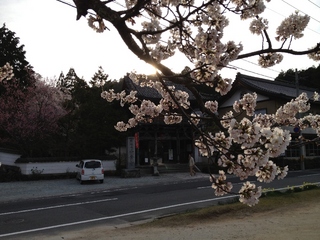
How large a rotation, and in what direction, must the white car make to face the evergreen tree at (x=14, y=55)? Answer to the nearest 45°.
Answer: approximately 45° to its left

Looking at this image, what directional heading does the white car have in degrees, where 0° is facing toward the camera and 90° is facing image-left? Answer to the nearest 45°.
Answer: approximately 180°

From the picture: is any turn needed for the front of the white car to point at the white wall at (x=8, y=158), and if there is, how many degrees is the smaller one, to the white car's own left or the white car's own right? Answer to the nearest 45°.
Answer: approximately 45° to the white car's own left

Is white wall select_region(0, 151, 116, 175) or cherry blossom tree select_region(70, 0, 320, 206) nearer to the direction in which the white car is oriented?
the white wall
